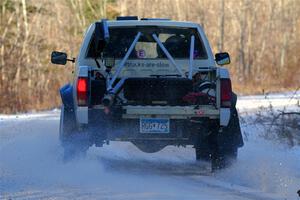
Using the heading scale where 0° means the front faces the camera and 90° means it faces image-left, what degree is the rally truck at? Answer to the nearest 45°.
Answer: approximately 180°
